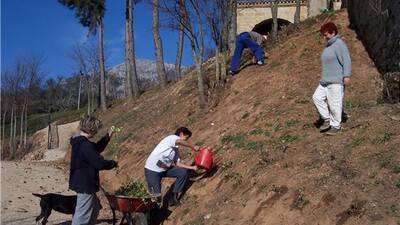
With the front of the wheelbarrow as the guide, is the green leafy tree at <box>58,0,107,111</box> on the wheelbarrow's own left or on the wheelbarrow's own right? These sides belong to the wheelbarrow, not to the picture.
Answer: on the wheelbarrow's own left

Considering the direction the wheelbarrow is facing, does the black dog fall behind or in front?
behind

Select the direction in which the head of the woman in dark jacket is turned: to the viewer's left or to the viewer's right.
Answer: to the viewer's right

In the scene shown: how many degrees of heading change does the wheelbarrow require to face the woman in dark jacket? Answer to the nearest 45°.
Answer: approximately 135° to its right

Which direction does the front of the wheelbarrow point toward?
to the viewer's right

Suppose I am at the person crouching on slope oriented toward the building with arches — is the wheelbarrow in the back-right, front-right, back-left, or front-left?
back-left
